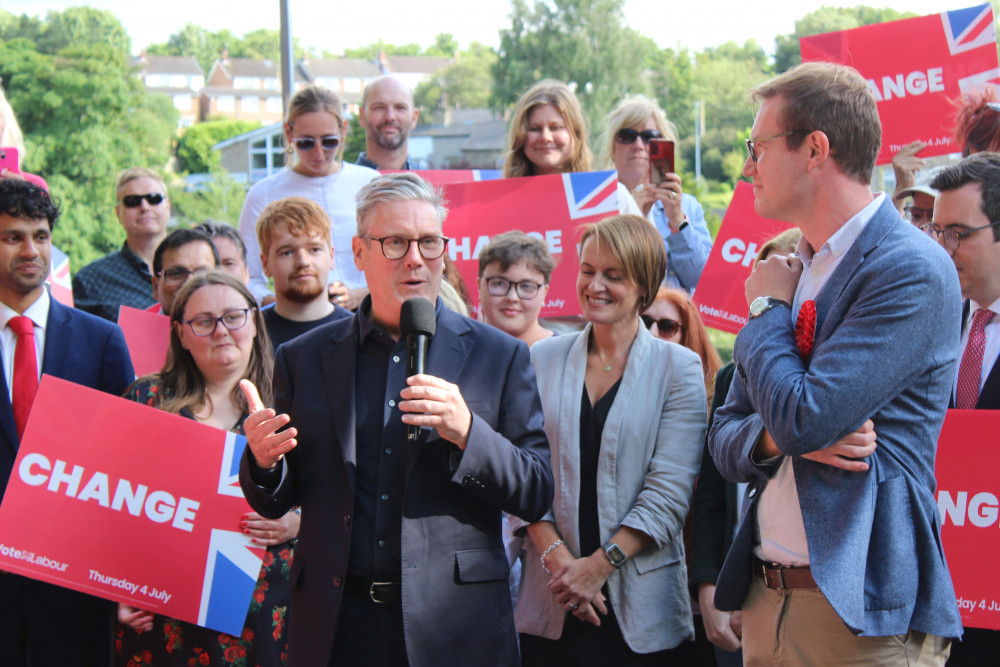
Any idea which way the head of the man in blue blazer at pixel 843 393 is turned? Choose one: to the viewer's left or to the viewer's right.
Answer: to the viewer's left

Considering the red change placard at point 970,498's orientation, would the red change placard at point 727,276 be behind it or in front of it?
behind

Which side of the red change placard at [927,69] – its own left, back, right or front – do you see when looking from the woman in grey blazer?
front

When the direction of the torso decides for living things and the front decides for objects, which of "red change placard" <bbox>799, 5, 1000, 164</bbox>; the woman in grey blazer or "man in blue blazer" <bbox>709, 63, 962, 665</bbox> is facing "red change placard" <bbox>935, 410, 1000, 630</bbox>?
"red change placard" <bbox>799, 5, 1000, 164</bbox>

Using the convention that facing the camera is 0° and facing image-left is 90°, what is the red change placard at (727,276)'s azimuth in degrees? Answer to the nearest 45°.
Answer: approximately 0°

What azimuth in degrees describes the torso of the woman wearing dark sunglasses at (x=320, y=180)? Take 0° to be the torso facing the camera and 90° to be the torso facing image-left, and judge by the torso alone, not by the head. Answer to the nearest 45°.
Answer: approximately 0°

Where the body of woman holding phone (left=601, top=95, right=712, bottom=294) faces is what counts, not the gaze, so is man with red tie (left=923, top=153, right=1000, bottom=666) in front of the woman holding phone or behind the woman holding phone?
in front

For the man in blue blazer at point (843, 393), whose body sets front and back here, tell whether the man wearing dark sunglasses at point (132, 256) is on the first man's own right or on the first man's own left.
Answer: on the first man's own right

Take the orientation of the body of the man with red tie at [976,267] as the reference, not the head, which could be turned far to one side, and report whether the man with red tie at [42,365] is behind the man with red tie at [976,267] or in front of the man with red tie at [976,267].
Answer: in front

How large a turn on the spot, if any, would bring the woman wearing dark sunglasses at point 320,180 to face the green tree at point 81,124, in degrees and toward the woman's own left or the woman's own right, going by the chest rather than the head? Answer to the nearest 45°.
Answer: approximately 180°

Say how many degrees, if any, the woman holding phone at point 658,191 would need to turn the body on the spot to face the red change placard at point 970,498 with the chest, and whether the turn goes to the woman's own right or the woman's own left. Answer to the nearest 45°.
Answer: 0° — they already face it

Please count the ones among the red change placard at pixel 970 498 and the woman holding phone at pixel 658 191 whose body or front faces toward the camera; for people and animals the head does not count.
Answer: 2
